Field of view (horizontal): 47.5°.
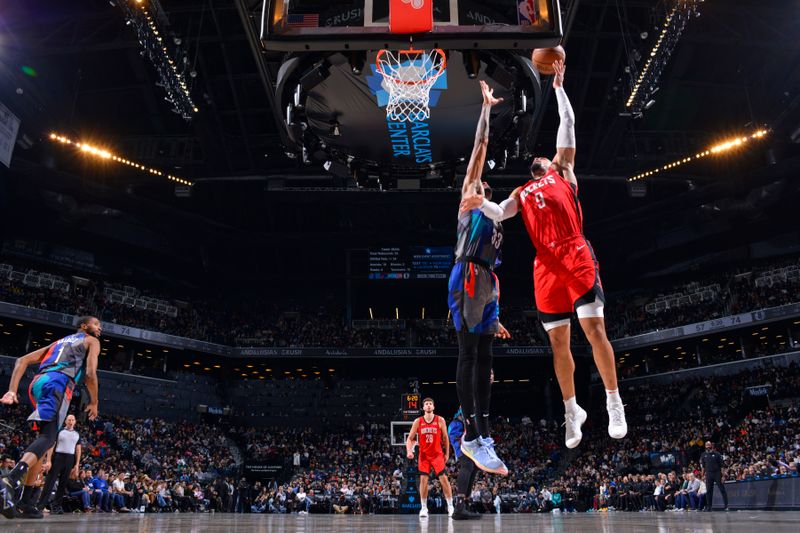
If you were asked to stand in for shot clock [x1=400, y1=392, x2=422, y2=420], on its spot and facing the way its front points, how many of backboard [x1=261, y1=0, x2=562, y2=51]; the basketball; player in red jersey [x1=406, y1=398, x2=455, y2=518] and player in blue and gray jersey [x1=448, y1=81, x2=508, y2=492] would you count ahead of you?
4

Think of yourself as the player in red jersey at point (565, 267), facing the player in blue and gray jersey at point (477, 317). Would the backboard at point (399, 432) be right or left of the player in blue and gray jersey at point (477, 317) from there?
right

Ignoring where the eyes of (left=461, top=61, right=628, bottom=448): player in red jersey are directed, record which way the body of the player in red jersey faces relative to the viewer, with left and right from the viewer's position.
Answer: facing the viewer and to the left of the viewer

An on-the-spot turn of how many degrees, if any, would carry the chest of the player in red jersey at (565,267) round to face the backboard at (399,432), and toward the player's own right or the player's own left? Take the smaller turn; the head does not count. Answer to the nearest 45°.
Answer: approximately 135° to the player's own right

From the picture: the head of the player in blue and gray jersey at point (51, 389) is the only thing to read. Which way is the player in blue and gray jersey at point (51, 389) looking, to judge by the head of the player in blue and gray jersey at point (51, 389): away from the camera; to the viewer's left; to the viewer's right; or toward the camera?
to the viewer's right

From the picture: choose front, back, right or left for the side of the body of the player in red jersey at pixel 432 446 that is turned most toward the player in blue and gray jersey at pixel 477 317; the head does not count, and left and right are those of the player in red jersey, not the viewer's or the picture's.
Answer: front

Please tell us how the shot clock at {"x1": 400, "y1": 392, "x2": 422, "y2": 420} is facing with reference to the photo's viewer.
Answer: facing the viewer

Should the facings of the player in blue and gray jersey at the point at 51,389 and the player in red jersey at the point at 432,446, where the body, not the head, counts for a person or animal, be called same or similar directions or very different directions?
very different directions

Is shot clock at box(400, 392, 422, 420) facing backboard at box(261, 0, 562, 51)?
yes

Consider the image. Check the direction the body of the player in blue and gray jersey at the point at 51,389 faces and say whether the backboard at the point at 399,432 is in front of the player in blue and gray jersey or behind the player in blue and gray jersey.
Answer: in front
